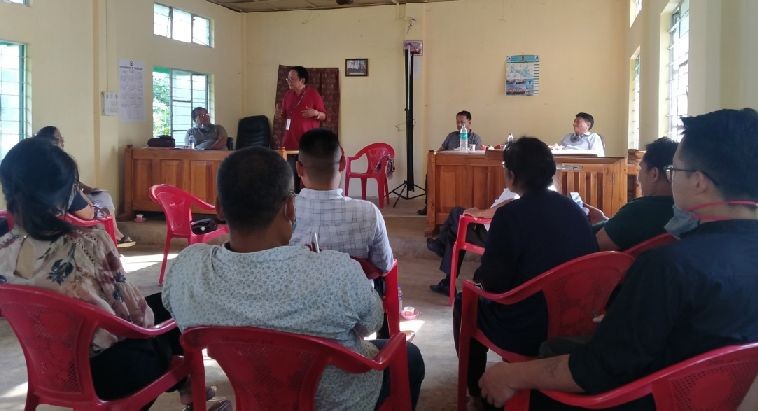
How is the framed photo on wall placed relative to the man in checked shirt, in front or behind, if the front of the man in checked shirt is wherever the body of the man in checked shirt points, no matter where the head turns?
in front

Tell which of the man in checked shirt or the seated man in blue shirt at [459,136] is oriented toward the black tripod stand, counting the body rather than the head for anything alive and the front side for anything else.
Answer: the man in checked shirt

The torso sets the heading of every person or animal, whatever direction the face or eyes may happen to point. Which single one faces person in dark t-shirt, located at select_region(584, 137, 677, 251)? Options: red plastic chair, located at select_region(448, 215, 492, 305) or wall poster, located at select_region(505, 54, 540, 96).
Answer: the wall poster

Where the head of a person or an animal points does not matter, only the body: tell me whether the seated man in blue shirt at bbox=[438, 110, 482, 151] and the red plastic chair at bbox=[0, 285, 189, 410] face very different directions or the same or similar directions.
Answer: very different directions

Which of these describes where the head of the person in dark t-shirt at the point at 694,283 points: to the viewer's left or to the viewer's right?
to the viewer's left

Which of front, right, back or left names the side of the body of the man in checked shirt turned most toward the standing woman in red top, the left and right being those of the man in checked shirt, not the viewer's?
front

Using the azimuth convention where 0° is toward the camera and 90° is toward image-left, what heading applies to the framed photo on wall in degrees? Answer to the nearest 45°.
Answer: approximately 0°

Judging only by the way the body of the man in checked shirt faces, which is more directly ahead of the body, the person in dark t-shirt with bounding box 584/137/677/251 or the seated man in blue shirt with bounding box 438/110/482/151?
the seated man in blue shirt

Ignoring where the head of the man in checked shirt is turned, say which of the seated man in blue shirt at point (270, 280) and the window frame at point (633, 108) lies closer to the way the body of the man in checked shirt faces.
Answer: the window frame
